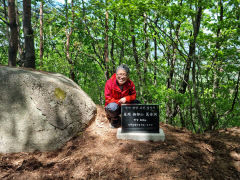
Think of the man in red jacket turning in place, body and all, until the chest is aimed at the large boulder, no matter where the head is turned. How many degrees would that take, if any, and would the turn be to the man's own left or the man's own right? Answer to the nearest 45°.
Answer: approximately 90° to the man's own right

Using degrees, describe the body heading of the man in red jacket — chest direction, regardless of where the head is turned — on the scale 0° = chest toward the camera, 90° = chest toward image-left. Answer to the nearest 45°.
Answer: approximately 0°
